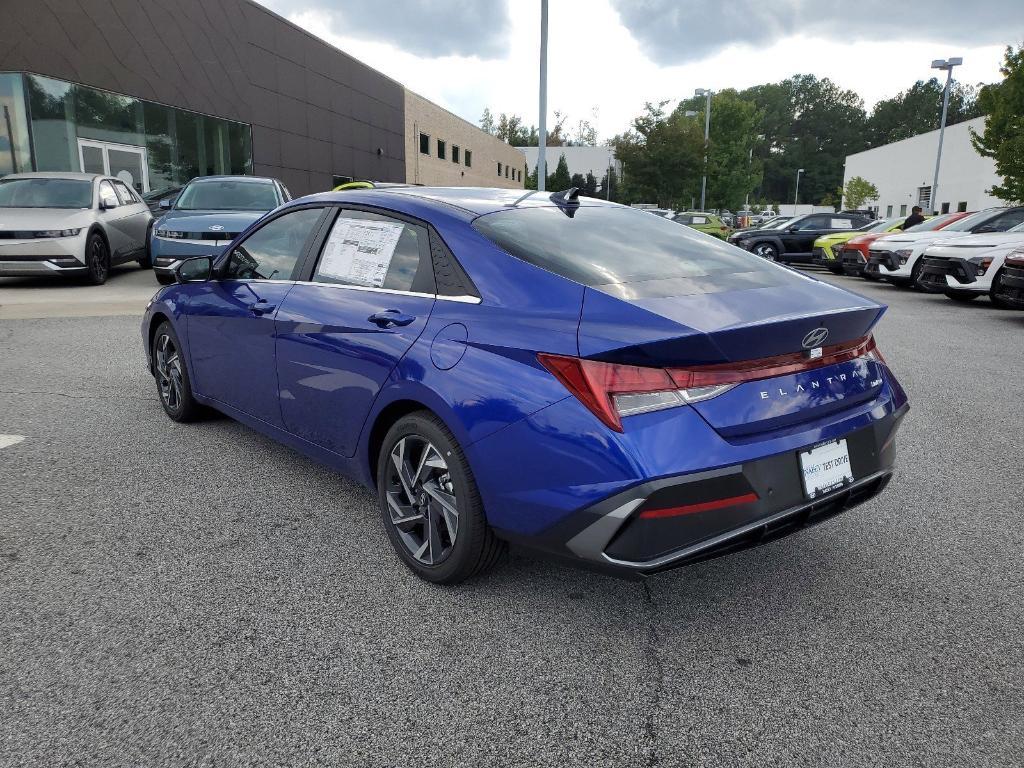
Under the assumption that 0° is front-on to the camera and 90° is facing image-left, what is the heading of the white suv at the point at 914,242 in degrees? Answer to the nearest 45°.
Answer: approximately 45°

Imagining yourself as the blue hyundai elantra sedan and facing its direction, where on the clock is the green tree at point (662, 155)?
The green tree is roughly at 2 o'clock from the blue hyundai elantra sedan.

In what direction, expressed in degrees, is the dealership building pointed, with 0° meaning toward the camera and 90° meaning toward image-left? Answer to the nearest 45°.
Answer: approximately 315°

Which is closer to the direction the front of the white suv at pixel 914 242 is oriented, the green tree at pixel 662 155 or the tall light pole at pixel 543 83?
the tall light pole

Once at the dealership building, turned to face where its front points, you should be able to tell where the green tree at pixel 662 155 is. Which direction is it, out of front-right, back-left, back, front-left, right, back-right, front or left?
left

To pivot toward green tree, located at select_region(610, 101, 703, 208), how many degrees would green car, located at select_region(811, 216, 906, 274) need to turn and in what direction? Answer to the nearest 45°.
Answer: approximately 90° to its right

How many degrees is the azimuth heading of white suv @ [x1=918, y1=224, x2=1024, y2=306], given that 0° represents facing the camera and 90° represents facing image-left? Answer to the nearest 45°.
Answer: approximately 45°

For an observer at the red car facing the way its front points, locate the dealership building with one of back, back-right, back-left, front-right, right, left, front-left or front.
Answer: front-right

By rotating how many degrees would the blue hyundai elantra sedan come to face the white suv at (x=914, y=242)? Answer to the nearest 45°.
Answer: approximately 90° to its right

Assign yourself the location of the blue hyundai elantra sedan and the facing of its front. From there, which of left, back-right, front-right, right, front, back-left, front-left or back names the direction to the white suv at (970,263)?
right

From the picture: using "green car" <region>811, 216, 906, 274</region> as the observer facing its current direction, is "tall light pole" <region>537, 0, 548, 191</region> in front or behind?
in front

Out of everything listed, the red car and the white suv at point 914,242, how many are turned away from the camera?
0

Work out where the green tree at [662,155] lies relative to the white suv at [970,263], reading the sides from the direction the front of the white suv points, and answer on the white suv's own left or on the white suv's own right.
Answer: on the white suv's own right

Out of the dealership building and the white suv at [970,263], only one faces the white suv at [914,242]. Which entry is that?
the dealership building
